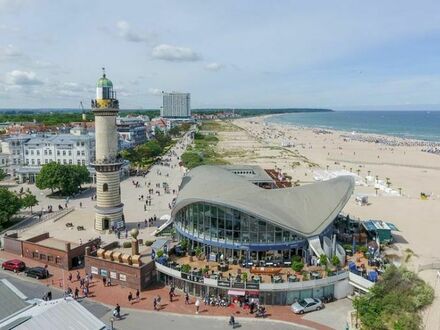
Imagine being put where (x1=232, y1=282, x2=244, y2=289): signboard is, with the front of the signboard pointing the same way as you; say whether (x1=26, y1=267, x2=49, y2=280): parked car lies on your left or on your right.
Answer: on your right

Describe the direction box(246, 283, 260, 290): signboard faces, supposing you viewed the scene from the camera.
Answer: facing the viewer

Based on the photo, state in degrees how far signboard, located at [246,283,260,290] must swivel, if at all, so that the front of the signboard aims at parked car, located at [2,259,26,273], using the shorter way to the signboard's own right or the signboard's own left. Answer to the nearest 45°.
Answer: approximately 90° to the signboard's own right

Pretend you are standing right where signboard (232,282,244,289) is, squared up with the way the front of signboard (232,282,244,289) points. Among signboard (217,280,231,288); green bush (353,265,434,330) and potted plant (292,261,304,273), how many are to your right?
1

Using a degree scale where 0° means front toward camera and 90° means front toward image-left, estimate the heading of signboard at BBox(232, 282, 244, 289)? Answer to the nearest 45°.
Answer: approximately 0°

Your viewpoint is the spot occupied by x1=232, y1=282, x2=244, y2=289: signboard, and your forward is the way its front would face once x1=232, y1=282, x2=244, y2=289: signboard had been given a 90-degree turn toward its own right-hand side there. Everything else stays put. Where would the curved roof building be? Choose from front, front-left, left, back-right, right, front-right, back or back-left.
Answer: right

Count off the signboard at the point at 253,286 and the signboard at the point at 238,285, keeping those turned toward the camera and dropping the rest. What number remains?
2

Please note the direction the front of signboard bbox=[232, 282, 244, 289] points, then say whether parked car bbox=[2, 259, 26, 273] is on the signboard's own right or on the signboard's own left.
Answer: on the signboard's own right

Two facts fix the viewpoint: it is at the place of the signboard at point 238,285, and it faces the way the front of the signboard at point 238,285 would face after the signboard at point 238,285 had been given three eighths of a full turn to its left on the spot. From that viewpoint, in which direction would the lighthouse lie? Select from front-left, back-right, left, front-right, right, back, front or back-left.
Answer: left

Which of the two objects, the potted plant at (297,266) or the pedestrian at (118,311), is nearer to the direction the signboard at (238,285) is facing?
the pedestrian

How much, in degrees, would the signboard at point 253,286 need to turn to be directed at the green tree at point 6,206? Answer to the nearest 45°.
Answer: approximately 135° to its right

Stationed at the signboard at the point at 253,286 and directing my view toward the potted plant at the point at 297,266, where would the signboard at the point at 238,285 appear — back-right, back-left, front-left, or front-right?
back-left

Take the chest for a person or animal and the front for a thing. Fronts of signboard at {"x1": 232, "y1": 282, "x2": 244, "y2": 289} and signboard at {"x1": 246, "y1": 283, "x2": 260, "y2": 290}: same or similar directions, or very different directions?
same or similar directions

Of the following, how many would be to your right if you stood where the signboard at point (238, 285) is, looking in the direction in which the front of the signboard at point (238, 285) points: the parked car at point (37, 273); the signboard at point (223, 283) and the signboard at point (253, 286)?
2

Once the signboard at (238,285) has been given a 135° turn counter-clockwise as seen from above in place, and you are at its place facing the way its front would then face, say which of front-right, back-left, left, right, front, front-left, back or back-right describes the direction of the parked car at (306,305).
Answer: front-right

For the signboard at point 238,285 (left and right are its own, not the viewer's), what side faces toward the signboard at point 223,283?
right
